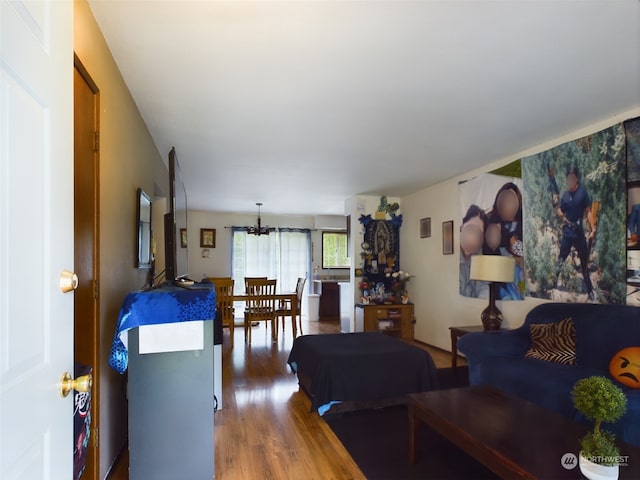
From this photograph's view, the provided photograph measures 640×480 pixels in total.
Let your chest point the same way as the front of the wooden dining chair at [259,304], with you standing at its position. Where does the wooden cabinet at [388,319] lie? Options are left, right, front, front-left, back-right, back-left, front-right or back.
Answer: right

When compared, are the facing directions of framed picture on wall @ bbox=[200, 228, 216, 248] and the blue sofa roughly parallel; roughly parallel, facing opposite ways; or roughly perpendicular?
roughly perpendicular

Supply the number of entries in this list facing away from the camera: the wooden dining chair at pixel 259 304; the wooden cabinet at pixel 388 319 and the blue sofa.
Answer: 1

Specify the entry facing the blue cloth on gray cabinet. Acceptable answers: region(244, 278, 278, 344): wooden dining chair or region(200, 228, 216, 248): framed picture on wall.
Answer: the framed picture on wall

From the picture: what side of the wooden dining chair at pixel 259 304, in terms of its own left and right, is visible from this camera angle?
back

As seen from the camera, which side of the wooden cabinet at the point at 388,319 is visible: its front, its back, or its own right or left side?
front

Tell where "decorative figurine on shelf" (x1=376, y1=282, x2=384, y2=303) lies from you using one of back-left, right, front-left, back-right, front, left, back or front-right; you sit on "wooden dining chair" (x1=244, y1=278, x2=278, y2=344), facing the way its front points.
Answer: right

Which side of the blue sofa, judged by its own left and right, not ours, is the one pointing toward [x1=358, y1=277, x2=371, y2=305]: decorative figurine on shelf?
right

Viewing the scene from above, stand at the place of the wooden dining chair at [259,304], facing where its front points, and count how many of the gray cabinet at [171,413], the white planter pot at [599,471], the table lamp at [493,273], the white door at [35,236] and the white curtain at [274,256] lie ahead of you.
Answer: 1

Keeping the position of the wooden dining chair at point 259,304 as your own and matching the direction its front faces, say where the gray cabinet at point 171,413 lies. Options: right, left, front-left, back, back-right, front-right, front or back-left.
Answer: back

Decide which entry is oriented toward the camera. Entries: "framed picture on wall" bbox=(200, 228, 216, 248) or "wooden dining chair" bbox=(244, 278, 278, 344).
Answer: the framed picture on wall

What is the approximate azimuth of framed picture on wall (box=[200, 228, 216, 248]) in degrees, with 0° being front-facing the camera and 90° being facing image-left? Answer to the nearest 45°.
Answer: approximately 0°

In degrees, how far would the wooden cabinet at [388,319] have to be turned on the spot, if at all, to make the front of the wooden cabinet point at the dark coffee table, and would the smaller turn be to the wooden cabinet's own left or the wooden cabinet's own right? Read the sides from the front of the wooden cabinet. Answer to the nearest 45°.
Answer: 0° — it already faces it

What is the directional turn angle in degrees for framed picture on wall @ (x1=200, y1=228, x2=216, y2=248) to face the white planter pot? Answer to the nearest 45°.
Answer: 0° — it already faces it

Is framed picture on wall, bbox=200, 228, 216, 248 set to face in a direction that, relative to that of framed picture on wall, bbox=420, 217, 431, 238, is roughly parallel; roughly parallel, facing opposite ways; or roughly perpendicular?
roughly perpendicular

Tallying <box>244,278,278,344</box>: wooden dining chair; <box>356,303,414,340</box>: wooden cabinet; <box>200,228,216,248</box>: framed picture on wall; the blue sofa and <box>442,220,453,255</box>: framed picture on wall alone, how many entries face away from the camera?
1

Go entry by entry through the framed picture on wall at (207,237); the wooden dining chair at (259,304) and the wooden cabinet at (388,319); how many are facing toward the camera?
2

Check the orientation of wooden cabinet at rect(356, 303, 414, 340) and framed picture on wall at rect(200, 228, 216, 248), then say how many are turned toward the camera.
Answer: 2
